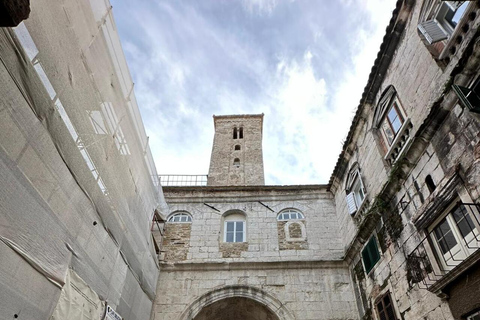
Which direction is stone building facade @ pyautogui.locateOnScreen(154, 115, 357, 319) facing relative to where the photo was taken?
toward the camera

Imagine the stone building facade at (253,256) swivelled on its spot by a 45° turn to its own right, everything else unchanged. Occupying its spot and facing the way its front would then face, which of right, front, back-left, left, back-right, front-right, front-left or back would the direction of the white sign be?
front

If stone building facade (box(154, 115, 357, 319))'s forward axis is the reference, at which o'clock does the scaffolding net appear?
The scaffolding net is roughly at 1 o'clock from the stone building facade.
